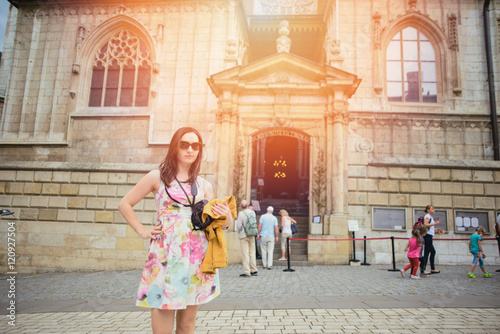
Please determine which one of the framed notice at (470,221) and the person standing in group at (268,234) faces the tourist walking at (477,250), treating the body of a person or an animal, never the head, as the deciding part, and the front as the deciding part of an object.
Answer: the framed notice

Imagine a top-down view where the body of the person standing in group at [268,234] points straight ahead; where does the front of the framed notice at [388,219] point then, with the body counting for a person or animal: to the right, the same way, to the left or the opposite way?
the opposite way

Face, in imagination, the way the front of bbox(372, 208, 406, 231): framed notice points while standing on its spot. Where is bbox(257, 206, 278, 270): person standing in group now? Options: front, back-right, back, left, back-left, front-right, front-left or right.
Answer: front-right

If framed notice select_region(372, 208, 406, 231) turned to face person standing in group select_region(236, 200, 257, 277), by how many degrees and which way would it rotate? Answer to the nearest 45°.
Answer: approximately 45° to its right

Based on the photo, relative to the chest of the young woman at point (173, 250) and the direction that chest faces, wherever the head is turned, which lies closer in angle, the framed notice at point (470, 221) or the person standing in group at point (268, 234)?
the framed notice

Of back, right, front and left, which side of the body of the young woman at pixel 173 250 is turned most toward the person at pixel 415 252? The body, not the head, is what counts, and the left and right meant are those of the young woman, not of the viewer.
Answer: left

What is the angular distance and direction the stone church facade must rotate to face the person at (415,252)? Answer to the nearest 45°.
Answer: approximately 45° to its left

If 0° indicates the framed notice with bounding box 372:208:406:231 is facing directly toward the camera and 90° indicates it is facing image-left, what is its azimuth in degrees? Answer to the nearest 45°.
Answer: approximately 0°

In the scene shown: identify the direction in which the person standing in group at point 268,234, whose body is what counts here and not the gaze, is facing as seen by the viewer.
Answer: away from the camera
